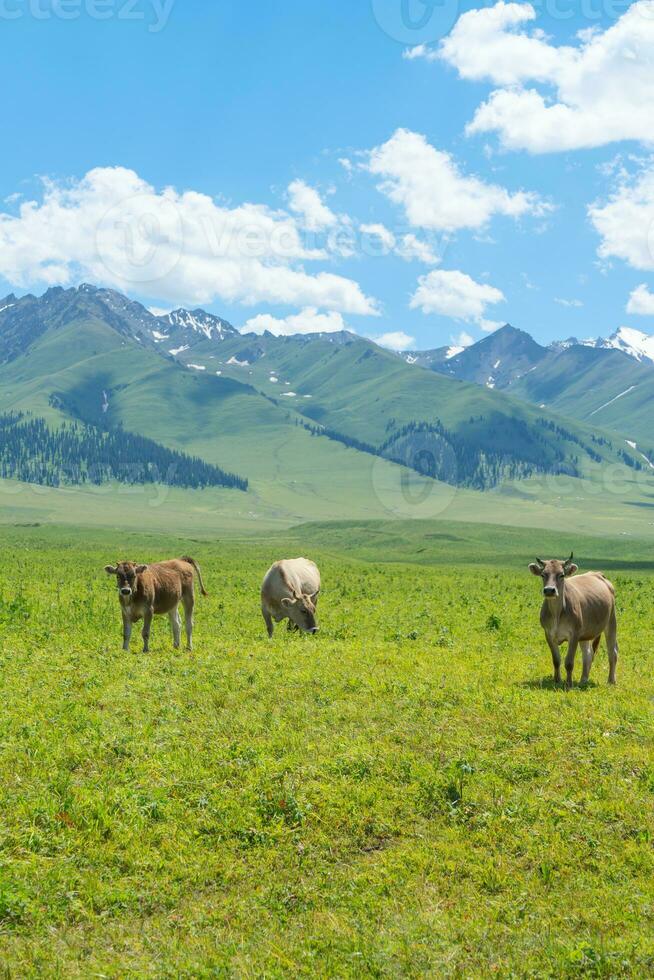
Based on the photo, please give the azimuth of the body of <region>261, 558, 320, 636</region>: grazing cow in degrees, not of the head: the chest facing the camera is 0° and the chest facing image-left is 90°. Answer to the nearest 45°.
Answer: approximately 315°

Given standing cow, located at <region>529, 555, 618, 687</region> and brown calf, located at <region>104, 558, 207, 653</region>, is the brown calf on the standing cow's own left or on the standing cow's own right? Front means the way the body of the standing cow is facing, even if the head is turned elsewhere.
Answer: on the standing cow's own right

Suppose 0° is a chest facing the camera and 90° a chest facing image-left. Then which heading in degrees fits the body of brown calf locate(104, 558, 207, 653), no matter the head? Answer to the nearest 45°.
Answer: approximately 45°

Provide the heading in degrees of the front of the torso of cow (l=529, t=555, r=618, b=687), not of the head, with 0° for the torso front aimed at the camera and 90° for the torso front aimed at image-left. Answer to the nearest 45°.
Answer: approximately 45°

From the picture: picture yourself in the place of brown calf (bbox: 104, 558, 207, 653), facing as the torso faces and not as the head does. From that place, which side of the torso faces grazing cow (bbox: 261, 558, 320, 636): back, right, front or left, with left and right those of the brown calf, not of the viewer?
back

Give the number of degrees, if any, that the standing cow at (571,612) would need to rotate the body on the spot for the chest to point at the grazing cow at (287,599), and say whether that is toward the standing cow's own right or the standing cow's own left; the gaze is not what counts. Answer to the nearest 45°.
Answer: approximately 90° to the standing cow's own right
